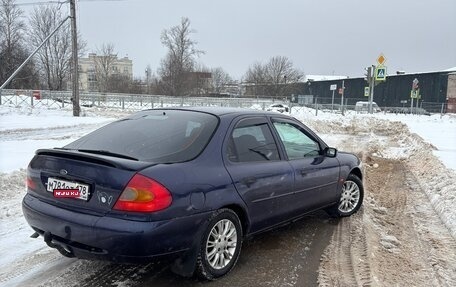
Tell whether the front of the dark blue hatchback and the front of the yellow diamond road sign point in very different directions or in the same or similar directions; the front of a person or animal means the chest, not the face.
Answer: very different directions

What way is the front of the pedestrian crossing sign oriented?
toward the camera

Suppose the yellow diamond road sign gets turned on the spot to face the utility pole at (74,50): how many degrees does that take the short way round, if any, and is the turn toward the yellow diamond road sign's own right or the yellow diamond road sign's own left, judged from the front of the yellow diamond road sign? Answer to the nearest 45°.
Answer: approximately 90° to the yellow diamond road sign's own right

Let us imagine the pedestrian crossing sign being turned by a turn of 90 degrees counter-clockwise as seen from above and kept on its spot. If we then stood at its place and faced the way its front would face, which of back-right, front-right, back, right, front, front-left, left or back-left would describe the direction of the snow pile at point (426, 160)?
right

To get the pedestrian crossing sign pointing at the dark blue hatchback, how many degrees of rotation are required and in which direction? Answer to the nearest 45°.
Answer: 0° — it already faces it

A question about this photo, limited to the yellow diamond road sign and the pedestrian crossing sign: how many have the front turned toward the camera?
2

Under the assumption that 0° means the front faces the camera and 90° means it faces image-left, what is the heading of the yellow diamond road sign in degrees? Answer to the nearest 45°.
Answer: approximately 0°

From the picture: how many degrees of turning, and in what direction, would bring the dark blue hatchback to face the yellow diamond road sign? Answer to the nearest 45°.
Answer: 0° — it already faces it

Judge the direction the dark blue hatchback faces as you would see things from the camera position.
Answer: facing away from the viewer and to the right of the viewer

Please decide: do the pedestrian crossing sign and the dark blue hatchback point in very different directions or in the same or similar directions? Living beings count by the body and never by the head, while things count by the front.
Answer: very different directions
